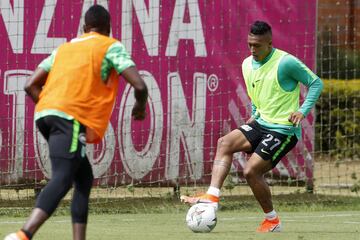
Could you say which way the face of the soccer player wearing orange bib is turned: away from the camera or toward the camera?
away from the camera

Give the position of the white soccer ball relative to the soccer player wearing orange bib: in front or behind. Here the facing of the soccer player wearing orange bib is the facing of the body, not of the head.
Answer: in front

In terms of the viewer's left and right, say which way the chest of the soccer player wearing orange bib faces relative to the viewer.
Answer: facing away from the viewer and to the right of the viewer

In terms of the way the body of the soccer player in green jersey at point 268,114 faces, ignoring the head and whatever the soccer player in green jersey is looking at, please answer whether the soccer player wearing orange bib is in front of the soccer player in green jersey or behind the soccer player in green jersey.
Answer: in front

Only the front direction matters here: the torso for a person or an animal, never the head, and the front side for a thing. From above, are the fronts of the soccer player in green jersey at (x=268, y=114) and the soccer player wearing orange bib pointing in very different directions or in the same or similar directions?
very different directions

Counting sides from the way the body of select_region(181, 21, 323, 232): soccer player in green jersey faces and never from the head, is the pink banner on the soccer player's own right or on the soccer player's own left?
on the soccer player's own right

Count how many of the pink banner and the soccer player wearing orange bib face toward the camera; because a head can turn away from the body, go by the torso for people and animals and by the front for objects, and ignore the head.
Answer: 1

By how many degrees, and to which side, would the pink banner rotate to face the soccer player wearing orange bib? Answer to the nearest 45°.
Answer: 0° — it already faces them

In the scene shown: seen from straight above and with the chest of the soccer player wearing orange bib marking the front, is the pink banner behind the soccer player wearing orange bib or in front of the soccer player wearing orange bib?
in front
